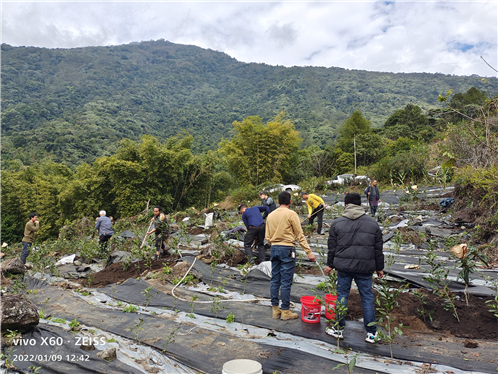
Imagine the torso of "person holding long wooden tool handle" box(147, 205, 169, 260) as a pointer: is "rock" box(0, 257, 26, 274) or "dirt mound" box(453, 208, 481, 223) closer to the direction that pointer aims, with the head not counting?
the rock

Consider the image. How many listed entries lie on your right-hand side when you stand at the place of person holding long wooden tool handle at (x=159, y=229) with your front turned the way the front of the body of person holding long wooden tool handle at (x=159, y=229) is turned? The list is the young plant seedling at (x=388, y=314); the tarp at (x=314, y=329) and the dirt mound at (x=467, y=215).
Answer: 0

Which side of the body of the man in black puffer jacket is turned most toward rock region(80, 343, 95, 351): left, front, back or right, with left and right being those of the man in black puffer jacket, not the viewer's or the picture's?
left

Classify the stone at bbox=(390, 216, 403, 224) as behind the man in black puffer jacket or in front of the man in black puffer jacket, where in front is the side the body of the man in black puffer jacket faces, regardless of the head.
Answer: in front

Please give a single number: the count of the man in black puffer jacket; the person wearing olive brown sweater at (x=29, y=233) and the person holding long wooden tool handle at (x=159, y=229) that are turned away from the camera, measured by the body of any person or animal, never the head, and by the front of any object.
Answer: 1

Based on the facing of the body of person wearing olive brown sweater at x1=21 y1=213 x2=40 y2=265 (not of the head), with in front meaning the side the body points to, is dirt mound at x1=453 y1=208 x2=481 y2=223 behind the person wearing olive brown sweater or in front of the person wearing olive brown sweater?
in front

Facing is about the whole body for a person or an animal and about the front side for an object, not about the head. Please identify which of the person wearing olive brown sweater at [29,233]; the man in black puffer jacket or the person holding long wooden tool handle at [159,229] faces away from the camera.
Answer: the man in black puffer jacket

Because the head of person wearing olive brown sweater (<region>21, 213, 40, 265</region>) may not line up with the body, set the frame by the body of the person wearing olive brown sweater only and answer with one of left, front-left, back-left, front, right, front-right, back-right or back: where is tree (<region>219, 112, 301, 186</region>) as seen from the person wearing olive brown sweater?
front-left

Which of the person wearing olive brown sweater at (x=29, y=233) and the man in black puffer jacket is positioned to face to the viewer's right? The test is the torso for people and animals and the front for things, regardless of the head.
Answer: the person wearing olive brown sweater

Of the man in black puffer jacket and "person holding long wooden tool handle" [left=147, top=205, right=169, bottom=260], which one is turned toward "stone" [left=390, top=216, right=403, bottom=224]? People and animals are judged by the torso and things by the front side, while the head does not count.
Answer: the man in black puffer jacket

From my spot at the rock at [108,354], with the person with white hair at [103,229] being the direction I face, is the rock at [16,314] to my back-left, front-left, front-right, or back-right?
front-left

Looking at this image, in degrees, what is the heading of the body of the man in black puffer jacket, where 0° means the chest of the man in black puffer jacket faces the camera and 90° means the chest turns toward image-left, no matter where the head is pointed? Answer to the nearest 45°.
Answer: approximately 180°

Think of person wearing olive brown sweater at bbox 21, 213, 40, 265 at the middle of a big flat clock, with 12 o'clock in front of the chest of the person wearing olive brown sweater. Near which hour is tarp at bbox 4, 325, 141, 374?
The tarp is roughly at 3 o'clock from the person wearing olive brown sweater.

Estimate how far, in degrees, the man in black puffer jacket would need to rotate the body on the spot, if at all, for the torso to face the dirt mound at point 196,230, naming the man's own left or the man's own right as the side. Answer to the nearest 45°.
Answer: approximately 45° to the man's own left

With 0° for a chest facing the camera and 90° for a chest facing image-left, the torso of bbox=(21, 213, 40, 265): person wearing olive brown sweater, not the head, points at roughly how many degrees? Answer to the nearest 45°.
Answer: approximately 270°

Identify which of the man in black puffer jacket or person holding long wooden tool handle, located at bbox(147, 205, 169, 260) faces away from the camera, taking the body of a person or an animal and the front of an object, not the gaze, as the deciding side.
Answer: the man in black puffer jacket
